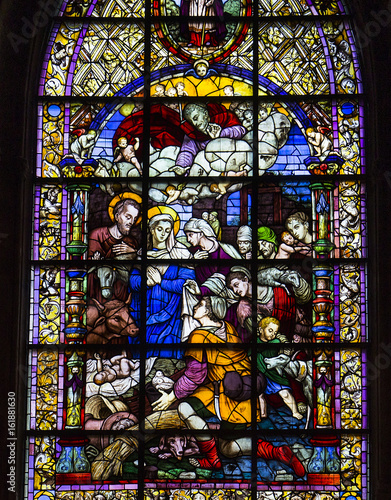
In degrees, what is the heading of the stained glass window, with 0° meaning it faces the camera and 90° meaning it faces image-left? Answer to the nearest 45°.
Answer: approximately 0°
